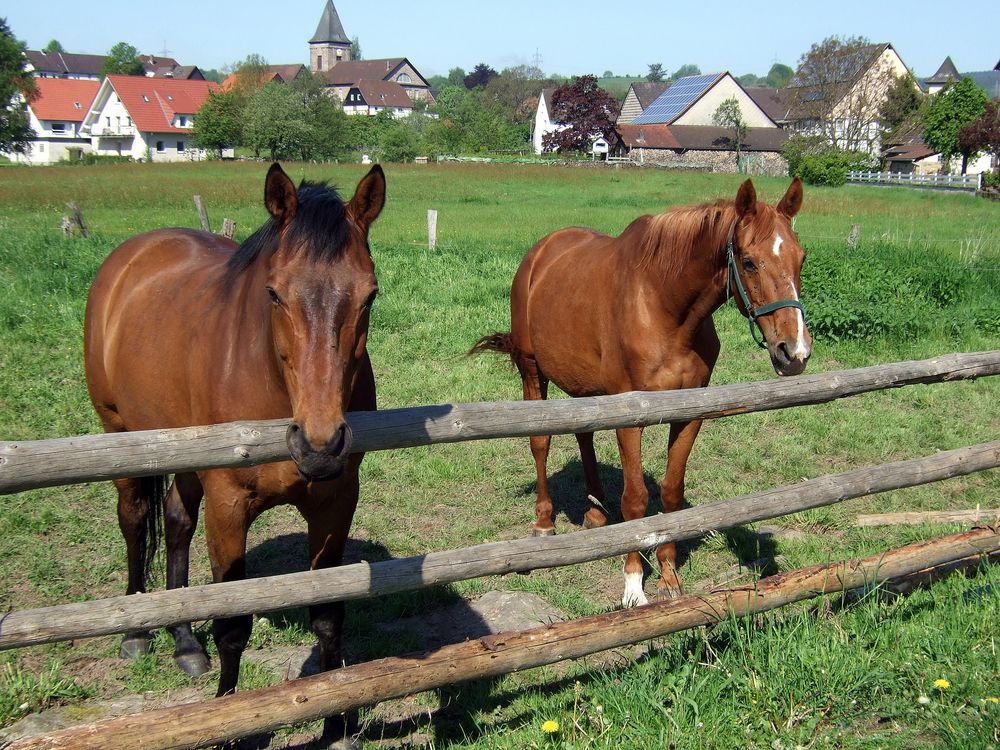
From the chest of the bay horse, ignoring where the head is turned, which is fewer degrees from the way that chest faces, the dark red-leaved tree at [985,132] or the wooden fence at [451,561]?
the wooden fence

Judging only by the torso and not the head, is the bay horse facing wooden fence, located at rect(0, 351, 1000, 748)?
yes

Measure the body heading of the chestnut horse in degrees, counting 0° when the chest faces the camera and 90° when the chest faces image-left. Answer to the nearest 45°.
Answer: approximately 315°

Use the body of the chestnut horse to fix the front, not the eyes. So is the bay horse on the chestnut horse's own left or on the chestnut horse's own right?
on the chestnut horse's own right

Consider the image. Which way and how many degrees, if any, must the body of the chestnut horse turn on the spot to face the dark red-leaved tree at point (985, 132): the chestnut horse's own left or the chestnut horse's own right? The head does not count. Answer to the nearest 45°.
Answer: approximately 135° to the chestnut horse's own left

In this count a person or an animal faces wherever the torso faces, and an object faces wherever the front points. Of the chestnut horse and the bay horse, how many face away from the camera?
0

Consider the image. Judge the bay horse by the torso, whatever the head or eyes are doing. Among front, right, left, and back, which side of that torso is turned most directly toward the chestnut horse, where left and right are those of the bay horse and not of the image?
left

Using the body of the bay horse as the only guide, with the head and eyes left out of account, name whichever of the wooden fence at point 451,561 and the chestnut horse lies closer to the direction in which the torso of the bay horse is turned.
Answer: the wooden fence
